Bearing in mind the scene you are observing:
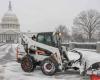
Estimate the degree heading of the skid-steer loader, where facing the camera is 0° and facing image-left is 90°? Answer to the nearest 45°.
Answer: approximately 315°
